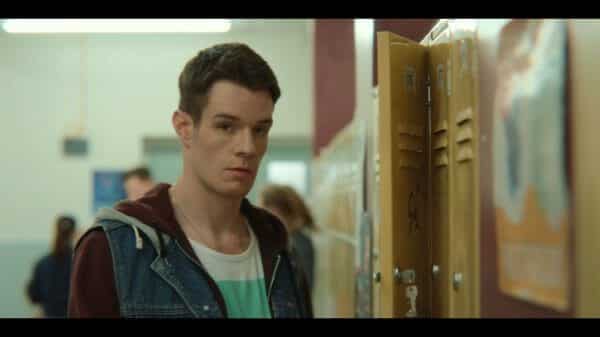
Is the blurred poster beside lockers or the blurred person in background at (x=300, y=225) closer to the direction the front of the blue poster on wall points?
the blurred poster beside lockers

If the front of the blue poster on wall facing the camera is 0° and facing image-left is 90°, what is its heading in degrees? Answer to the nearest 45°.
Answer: approximately 0°

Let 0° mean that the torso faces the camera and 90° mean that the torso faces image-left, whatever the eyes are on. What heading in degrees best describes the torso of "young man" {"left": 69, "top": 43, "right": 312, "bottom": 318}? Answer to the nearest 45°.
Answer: approximately 315°

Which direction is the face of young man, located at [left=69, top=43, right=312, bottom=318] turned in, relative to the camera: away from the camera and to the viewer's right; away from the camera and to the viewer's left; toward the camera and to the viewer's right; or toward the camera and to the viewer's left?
toward the camera and to the viewer's right
